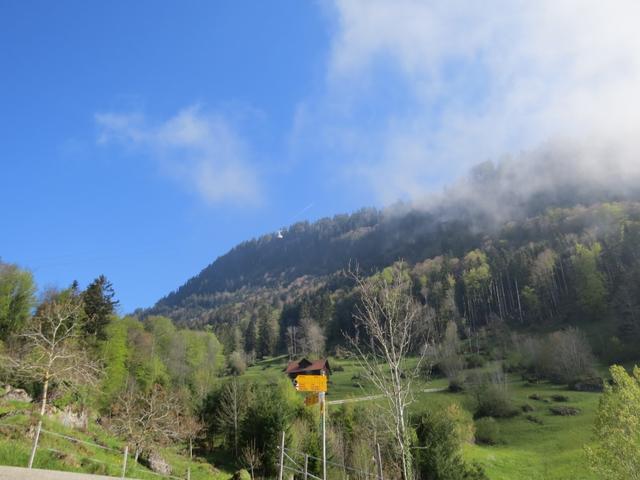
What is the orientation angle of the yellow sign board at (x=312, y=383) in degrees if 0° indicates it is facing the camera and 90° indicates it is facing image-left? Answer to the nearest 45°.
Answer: approximately 0°

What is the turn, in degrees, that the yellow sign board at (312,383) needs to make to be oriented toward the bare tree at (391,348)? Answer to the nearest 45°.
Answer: approximately 135° to its left

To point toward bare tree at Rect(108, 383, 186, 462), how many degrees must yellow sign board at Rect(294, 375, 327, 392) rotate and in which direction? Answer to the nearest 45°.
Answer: approximately 135° to its right
